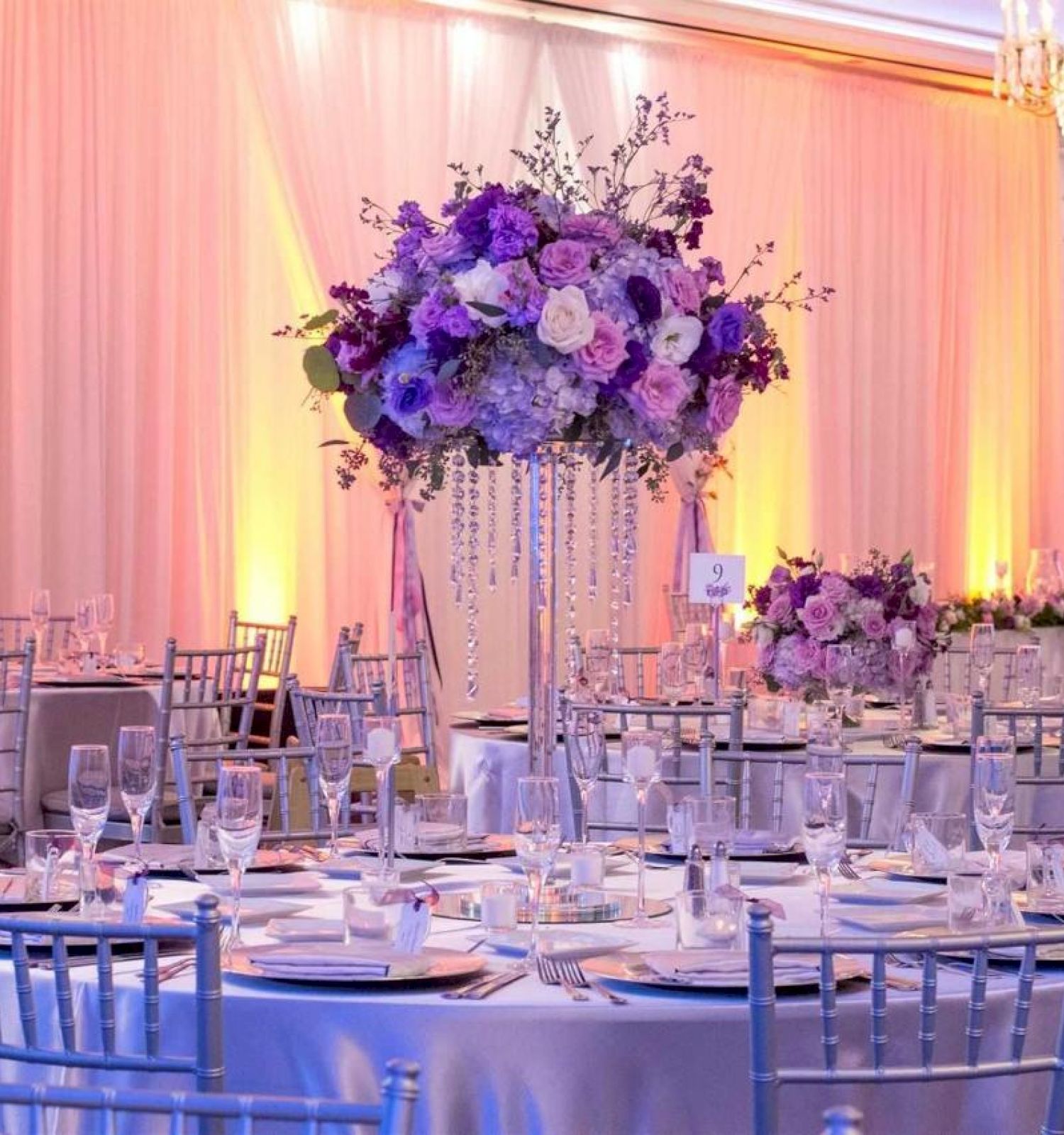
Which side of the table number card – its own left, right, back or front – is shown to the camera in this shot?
front

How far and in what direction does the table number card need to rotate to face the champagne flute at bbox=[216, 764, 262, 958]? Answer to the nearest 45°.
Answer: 0° — it already faces it

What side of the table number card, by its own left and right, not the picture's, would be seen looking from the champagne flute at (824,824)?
front

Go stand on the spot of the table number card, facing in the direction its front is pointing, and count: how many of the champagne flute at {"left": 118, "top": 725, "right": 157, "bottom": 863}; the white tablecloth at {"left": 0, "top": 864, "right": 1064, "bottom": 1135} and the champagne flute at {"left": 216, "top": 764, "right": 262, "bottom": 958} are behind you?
0

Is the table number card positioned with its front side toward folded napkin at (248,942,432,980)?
yes

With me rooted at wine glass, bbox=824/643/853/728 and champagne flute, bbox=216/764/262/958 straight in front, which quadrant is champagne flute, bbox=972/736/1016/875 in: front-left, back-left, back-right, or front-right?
front-left

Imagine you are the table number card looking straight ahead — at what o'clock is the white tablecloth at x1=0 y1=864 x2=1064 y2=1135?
The white tablecloth is roughly at 12 o'clock from the table number card.

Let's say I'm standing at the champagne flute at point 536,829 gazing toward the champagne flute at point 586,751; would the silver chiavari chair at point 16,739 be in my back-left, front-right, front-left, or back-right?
front-left

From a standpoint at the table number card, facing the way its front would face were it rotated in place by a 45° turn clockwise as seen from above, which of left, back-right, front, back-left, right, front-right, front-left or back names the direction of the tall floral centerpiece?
front-left

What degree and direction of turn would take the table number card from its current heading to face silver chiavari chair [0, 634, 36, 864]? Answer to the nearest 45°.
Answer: approximately 90° to its right

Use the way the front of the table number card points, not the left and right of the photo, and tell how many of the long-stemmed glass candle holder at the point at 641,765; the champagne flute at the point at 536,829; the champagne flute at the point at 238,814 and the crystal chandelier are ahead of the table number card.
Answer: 3

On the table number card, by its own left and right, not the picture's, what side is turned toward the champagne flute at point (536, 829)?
front

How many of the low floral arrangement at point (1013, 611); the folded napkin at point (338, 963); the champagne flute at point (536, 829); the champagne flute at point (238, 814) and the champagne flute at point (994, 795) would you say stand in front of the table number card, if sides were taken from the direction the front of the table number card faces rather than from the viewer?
4

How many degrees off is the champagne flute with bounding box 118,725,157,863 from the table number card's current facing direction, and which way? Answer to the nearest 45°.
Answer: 0° — it already faces it

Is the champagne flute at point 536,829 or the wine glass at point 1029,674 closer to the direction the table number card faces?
the champagne flute
